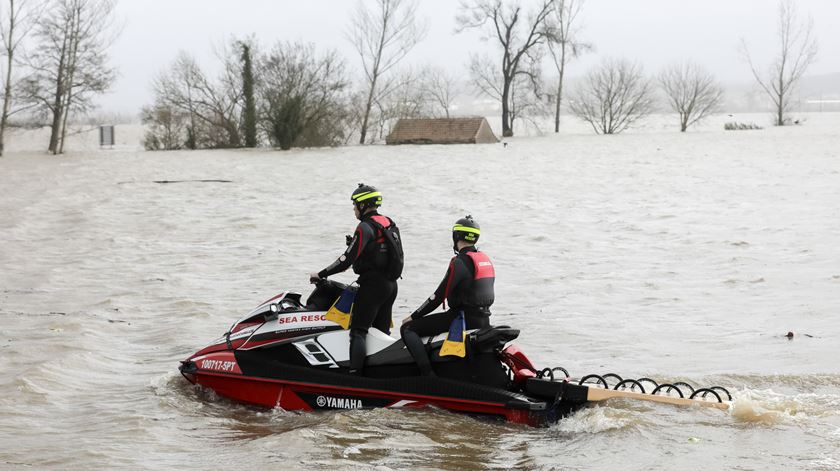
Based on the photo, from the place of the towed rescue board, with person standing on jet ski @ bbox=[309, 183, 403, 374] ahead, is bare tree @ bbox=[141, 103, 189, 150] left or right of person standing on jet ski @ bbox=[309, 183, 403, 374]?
right

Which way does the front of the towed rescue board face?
to the viewer's left

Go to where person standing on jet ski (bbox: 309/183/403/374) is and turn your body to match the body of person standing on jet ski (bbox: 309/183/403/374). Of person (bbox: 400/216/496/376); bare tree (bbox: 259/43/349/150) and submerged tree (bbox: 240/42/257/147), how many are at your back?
1

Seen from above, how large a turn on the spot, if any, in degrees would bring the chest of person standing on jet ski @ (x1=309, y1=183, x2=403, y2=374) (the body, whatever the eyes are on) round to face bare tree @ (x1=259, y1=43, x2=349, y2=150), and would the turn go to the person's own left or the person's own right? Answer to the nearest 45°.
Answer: approximately 45° to the person's own right

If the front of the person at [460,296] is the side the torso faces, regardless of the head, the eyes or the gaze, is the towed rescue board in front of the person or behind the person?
behind

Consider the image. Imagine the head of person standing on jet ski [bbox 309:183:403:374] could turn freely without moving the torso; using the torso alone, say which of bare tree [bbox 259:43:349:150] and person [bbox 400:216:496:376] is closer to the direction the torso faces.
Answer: the bare tree

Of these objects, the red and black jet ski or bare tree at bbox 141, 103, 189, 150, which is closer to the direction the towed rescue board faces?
the red and black jet ski

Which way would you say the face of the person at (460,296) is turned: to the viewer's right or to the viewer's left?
to the viewer's left

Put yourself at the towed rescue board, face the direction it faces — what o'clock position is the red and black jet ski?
The red and black jet ski is roughly at 12 o'clock from the towed rescue board.

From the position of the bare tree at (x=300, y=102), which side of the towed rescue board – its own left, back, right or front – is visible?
right

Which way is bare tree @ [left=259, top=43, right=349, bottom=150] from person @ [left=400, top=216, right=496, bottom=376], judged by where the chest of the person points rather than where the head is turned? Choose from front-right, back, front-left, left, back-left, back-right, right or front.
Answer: front-right

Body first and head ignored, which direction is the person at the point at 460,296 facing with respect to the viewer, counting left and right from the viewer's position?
facing away from the viewer and to the left of the viewer

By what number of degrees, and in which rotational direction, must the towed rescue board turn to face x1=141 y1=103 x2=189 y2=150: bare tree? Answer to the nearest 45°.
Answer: approximately 45° to its right

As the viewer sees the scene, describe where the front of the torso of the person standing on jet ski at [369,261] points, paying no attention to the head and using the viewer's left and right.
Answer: facing away from the viewer and to the left of the viewer

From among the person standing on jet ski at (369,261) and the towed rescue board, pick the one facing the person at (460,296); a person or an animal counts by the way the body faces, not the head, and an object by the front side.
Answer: the towed rescue board
